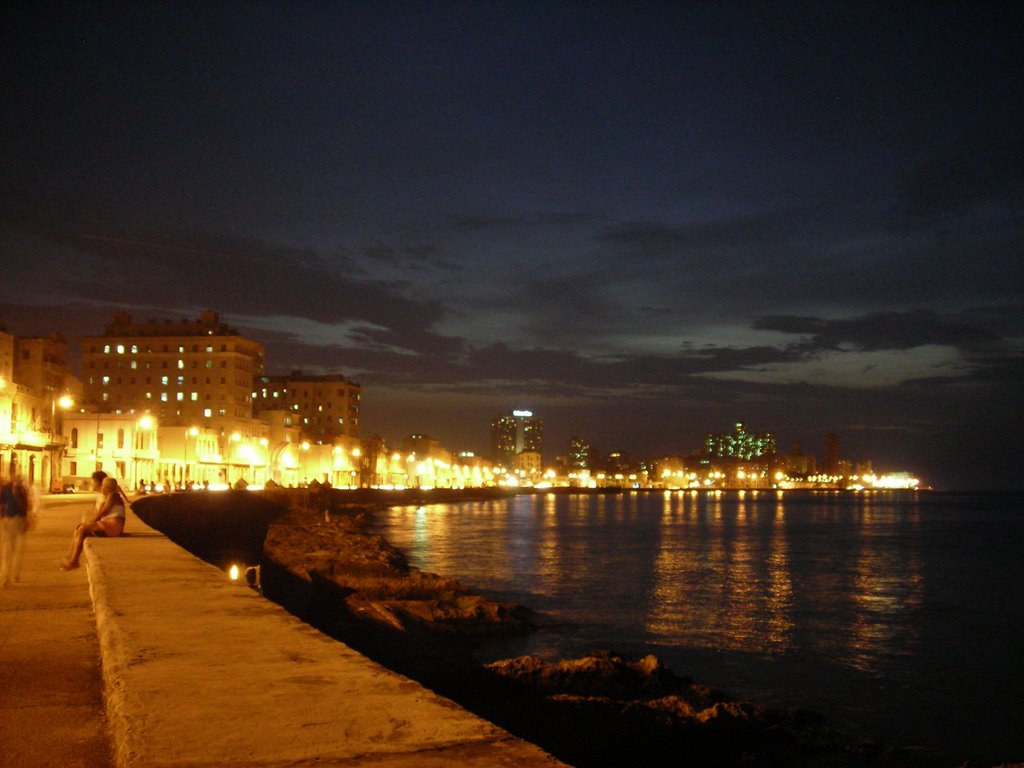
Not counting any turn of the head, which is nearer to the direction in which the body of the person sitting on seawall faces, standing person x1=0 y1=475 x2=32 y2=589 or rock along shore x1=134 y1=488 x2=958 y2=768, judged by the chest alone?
the standing person

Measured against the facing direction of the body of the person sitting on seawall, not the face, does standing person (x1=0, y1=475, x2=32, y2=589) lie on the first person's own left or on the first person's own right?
on the first person's own left

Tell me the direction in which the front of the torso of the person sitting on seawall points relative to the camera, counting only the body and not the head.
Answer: to the viewer's left

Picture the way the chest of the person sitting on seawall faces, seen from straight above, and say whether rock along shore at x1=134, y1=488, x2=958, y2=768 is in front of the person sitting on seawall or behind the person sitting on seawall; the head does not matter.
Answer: behind
